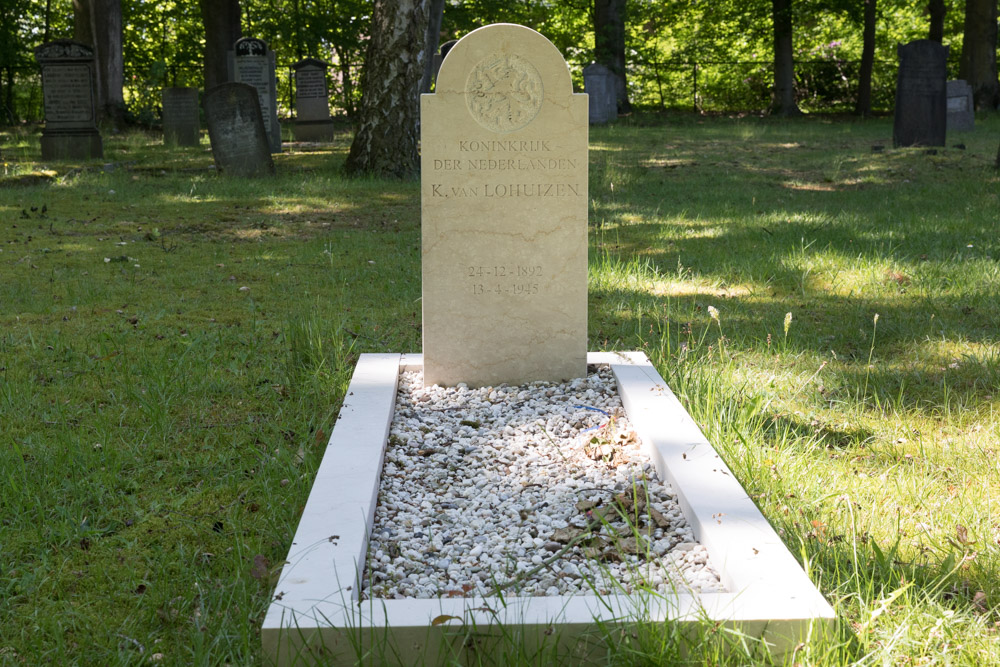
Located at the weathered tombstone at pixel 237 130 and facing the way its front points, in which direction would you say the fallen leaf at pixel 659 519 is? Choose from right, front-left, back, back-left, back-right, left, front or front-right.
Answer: front

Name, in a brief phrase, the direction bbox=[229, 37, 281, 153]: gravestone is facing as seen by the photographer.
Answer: facing the viewer

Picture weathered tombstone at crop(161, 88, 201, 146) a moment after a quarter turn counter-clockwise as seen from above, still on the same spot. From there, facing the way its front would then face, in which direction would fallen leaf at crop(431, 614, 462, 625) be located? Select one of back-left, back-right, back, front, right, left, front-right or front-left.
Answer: right

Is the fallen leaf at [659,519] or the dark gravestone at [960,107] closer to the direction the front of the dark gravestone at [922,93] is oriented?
the fallen leaf

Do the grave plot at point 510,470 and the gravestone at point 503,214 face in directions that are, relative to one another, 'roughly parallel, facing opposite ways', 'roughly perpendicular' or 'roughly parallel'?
roughly parallel

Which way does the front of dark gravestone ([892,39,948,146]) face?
toward the camera

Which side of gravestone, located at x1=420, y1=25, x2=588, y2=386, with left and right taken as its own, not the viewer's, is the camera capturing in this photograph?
front

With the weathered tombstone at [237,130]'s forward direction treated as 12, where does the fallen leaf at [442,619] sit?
The fallen leaf is roughly at 12 o'clock from the weathered tombstone.

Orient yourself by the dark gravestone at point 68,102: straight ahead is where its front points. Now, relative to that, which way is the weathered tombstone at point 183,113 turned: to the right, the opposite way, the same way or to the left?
the same way

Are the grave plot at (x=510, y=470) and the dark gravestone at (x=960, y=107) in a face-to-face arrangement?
no

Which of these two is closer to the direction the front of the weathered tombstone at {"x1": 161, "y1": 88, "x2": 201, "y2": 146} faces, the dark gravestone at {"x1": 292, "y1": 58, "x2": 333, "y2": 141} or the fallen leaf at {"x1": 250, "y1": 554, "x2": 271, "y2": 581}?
the fallen leaf

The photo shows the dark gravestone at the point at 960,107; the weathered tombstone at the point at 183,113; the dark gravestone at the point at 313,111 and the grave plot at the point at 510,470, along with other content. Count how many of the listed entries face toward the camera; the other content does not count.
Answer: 4

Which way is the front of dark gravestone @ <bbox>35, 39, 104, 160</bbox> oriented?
toward the camera

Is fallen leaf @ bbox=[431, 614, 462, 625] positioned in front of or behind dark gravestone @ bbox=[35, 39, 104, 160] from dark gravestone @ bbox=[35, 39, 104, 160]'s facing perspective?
in front

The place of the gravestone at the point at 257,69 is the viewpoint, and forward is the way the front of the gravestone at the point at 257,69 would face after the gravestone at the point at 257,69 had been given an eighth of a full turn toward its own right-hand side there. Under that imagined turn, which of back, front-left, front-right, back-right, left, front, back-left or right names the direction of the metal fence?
back

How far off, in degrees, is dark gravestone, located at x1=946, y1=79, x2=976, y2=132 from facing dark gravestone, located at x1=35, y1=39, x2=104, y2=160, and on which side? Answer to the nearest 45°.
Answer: approximately 45° to its right

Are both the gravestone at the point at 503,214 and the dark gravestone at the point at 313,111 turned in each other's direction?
no

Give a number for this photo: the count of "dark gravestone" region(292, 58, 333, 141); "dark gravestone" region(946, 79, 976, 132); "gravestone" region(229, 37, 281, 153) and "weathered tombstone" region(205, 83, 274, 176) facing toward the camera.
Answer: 4

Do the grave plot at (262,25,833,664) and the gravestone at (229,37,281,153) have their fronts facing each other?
no
